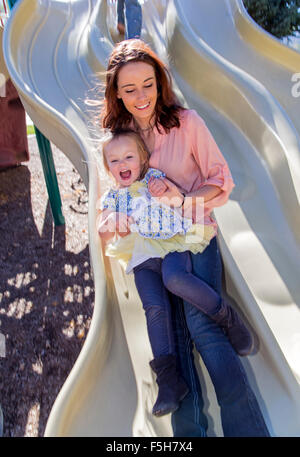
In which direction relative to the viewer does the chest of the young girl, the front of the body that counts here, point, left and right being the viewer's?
facing the viewer

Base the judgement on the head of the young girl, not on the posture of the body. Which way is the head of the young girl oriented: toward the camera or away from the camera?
toward the camera

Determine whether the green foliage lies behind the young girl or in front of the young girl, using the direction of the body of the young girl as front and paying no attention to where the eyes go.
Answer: behind

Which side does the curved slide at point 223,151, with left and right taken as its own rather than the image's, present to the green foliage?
back

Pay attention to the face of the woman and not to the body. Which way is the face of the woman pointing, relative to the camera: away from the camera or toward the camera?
toward the camera

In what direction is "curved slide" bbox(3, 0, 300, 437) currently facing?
toward the camera
